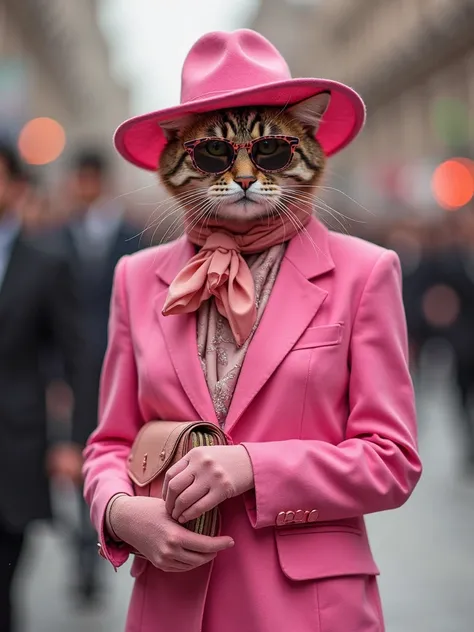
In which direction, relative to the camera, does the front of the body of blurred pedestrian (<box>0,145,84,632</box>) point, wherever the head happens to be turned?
toward the camera

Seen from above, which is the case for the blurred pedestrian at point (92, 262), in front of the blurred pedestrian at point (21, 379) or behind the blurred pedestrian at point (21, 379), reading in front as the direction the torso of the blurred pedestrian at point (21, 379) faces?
behind
